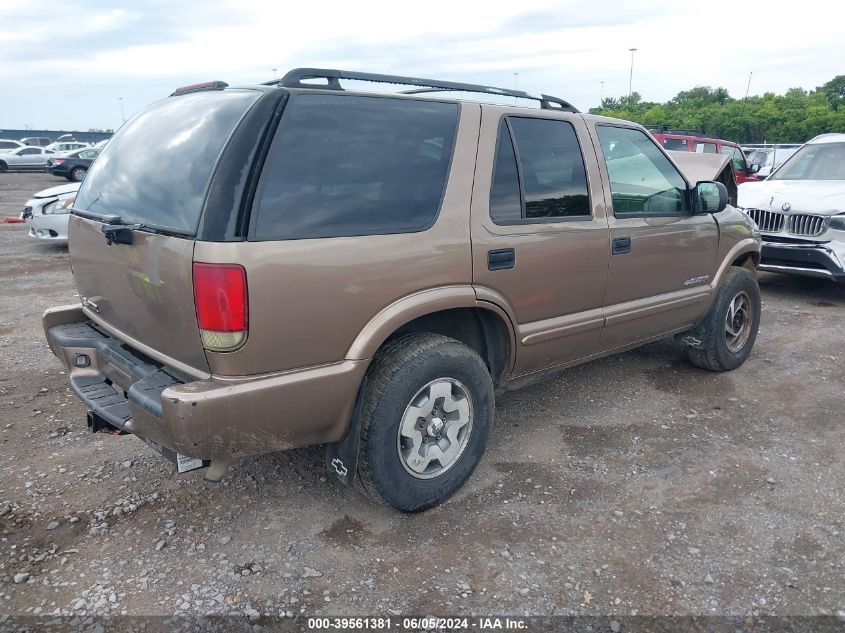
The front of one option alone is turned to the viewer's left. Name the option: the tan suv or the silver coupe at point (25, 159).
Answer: the silver coupe

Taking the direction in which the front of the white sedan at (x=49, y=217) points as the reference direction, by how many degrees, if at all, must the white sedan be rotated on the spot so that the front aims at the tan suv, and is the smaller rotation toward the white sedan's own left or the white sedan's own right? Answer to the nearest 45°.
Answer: approximately 45° to the white sedan's own left

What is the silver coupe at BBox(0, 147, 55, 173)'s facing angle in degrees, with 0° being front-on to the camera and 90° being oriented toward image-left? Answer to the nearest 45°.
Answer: approximately 90°

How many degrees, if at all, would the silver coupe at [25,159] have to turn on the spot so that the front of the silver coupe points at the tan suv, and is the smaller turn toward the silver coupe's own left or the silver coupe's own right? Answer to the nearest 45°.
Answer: approximately 90° to the silver coupe's own left

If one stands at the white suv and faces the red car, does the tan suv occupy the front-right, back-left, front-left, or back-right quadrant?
back-left

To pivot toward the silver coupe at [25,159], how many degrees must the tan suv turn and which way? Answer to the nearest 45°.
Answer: approximately 90° to its left

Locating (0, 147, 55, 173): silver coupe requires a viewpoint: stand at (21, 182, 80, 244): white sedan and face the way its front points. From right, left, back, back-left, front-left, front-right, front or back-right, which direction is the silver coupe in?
back-right

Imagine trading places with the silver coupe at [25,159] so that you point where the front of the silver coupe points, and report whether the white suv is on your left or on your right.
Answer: on your left

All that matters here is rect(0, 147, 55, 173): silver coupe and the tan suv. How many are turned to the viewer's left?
1

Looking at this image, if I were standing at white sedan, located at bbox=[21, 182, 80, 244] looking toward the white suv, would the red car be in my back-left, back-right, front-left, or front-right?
front-left

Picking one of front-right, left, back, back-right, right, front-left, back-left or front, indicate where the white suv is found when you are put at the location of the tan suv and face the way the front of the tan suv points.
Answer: front

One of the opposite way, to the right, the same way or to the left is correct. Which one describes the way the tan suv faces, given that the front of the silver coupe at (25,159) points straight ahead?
the opposite way

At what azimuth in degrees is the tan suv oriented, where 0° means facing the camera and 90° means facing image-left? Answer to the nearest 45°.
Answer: approximately 225°
